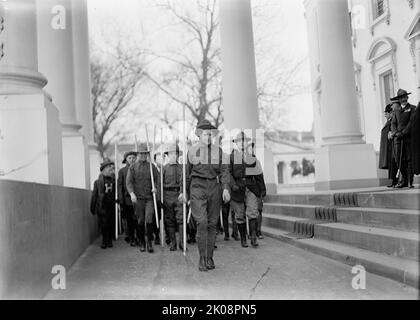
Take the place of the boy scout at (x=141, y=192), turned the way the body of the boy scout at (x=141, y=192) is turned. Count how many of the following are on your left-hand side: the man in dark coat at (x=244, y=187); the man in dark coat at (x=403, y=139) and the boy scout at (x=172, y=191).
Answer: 3

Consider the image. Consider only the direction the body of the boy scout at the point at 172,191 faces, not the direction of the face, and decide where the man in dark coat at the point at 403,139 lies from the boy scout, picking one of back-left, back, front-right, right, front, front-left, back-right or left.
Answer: left

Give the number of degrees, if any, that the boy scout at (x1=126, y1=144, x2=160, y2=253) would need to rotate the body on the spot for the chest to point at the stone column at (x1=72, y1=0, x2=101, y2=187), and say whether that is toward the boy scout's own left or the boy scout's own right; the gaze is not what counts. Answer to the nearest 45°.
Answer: approximately 180°

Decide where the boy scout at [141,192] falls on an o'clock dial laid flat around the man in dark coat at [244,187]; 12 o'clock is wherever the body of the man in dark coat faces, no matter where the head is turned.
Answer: The boy scout is roughly at 3 o'clock from the man in dark coat.

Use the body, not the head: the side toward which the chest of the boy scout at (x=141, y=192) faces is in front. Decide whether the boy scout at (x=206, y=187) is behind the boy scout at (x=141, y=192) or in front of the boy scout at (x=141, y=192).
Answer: in front

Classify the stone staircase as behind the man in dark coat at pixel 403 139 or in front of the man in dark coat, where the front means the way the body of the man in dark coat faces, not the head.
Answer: in front

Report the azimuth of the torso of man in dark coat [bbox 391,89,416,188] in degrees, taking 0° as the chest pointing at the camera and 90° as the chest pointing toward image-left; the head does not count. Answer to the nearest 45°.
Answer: approximately 45°

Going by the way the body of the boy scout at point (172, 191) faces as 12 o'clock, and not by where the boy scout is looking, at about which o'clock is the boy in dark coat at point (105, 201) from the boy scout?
The boy in dark coat is roughly at 4 o'clock from the boy scout.

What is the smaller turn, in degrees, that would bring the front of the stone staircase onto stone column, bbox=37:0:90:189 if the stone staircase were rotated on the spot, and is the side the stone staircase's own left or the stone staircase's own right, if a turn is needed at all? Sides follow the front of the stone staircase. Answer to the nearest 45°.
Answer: approximately 45° to the stone staircase's own right

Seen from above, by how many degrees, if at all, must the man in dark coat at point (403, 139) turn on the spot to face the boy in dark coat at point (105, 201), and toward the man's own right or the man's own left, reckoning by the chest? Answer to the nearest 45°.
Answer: approximately 45° to the man's own right

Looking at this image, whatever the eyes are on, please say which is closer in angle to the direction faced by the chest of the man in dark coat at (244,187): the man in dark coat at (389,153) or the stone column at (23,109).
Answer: the stone column

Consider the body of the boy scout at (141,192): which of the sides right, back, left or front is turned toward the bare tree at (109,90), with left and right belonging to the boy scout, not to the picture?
back

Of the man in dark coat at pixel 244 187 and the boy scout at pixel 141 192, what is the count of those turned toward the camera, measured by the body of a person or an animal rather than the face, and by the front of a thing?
2

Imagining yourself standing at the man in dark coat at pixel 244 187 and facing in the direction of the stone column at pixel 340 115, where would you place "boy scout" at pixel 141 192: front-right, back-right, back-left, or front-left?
back-left

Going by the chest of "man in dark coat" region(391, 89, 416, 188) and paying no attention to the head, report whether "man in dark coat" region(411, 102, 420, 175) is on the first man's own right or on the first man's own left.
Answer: on the first man's own left
